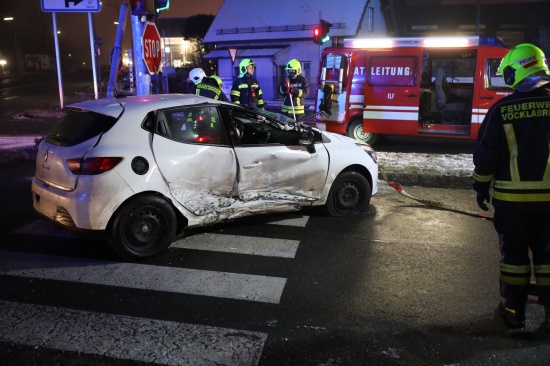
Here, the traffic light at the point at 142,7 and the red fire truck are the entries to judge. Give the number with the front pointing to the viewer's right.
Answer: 1

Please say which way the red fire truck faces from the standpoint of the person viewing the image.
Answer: facing to the right of the viewer

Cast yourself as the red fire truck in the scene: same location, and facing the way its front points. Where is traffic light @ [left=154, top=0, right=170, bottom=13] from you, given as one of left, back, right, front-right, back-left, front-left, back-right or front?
back-right

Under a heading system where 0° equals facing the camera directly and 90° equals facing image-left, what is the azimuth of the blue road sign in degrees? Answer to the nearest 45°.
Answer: approximately 0°

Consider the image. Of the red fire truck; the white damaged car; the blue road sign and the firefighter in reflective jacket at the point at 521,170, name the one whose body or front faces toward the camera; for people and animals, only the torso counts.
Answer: the blue road sign

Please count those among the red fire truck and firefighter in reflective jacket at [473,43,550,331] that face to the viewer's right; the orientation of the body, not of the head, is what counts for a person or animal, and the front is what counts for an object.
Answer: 1

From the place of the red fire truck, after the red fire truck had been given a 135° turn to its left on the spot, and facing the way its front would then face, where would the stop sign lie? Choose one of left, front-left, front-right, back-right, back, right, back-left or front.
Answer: left

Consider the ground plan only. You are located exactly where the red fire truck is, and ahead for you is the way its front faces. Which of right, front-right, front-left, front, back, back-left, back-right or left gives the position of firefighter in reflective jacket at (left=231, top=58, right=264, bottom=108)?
back-right

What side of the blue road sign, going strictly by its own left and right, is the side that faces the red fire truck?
left

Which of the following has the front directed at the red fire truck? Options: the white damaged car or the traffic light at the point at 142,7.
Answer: the white damaged car

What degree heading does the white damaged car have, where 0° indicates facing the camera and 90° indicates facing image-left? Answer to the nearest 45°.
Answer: approximately 225°

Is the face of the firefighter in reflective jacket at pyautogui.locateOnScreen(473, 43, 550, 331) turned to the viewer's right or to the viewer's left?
to the viewer's left

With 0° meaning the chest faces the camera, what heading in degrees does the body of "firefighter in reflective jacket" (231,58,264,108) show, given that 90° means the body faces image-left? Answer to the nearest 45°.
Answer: approximately 315°
